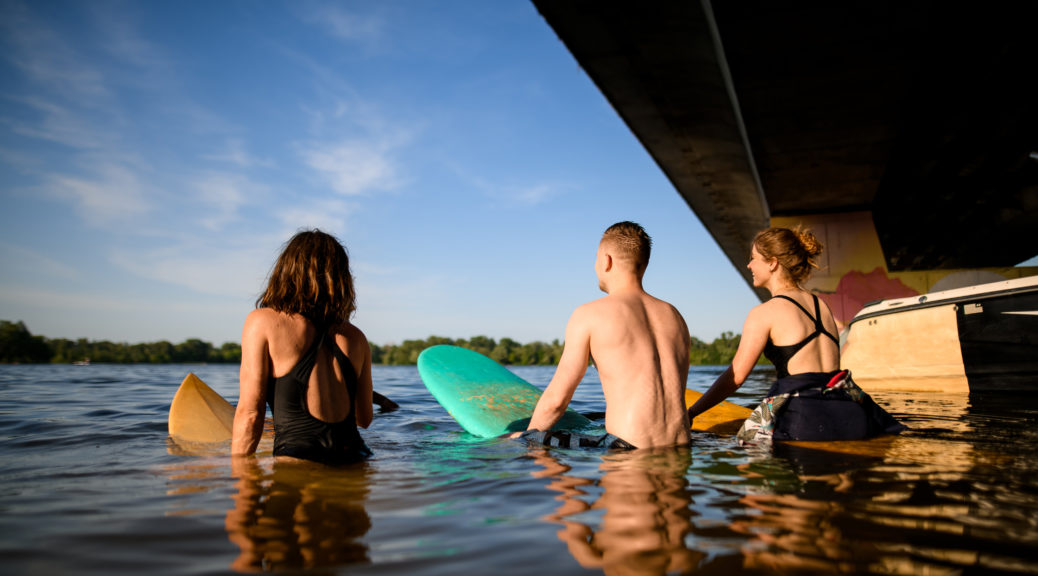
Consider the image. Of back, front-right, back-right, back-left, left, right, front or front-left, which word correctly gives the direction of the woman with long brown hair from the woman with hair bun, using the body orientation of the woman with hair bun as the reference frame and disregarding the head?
left

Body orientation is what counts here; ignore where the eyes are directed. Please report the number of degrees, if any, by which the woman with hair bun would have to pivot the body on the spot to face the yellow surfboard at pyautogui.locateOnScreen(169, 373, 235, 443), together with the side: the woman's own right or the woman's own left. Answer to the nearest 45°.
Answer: approximately 45° to the woman's own left

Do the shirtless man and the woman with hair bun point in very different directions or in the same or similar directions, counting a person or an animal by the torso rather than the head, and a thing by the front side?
same or similar directions

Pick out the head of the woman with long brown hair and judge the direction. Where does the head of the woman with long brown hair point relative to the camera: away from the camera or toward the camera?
away from the camera

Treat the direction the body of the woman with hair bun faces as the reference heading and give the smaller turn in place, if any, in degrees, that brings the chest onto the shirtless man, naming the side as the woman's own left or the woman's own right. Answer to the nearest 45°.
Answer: approximately 90° to the woman's own left

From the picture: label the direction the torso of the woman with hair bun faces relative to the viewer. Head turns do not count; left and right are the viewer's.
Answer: facing away from the viewer and to the left of the viewer

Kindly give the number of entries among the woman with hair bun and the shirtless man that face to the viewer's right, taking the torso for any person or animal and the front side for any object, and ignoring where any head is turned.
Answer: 0

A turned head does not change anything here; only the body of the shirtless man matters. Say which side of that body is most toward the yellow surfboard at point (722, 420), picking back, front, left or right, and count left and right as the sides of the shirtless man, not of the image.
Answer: right

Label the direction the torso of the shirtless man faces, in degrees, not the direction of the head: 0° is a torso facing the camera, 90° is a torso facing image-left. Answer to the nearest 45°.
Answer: approximately 135°

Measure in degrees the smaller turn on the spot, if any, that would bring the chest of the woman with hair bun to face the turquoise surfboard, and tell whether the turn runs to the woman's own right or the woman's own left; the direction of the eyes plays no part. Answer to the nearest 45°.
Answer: approximately 45° to the woman's own left
